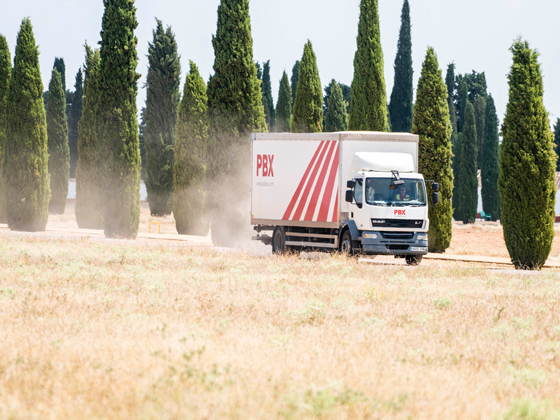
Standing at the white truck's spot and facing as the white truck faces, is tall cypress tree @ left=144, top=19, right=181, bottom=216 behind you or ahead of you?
behind

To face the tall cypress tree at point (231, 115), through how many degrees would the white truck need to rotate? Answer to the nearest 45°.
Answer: approximately 180°

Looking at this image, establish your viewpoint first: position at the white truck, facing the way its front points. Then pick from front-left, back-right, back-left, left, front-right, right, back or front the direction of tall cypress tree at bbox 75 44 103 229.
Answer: back

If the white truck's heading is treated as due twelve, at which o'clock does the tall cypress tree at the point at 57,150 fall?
The tall cypress tree is roughly at 6 o'clock from the white truck.

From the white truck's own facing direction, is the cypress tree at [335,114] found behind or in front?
behind

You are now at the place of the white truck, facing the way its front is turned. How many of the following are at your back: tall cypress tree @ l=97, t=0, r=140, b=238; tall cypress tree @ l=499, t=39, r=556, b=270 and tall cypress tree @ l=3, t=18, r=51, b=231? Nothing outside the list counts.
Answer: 2

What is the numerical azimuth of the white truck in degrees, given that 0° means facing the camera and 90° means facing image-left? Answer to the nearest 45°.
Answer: approximately 315°

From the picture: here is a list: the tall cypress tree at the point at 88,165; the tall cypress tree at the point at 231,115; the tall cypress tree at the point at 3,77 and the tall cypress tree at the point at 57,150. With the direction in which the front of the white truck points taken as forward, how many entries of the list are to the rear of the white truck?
4

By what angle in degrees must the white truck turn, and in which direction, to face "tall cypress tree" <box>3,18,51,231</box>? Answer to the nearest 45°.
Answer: approximately 180°

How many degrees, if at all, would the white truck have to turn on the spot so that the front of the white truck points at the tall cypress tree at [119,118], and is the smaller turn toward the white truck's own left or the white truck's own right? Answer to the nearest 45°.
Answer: approximately 180°

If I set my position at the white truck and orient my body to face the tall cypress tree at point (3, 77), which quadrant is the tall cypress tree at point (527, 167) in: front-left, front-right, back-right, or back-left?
back-right

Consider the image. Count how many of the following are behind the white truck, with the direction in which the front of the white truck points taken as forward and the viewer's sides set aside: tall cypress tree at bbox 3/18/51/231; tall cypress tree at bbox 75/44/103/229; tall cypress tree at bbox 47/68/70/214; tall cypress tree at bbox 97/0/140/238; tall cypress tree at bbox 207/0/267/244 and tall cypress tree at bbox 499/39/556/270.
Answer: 5

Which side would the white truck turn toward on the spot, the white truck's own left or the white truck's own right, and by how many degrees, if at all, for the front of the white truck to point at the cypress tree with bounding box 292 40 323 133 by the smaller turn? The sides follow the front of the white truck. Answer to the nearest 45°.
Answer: approximately 135° to the white truck's own left
